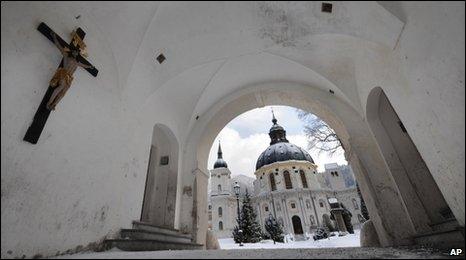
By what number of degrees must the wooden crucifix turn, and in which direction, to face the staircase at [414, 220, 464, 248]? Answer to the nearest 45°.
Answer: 0° — it already faces it

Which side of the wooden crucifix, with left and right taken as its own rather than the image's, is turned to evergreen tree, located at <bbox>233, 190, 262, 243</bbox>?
left

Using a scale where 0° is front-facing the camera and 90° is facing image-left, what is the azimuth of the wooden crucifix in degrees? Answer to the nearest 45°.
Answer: approximately 315°

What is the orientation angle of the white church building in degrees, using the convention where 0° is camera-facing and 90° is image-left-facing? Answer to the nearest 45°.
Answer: approximately 0°

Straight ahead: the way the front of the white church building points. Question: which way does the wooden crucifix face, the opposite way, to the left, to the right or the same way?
to the left

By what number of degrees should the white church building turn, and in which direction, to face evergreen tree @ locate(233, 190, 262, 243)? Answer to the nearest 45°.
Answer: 0° — it already faces it

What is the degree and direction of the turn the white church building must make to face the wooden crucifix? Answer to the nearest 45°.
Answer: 0° — it already faces it

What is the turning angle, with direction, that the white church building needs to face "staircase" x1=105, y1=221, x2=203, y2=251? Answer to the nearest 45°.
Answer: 0° — it already faces it

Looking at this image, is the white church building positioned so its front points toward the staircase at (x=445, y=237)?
yes
